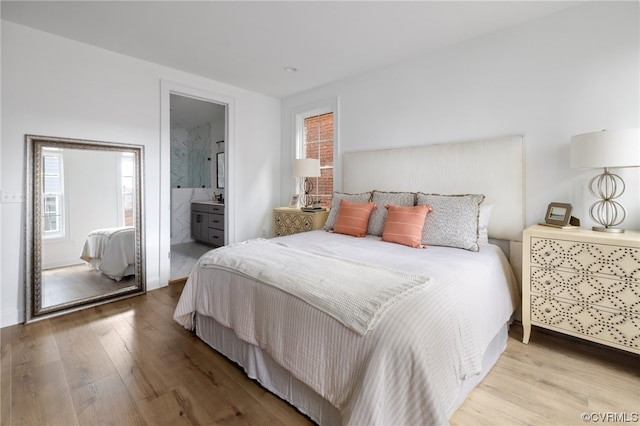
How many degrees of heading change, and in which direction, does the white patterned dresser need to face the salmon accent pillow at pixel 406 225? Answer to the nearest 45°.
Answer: approximately 45° to its right

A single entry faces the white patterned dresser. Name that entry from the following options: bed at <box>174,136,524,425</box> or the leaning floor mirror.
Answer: the leaning floor mirror

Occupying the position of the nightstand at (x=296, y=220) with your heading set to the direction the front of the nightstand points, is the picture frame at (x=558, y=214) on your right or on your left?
on your left

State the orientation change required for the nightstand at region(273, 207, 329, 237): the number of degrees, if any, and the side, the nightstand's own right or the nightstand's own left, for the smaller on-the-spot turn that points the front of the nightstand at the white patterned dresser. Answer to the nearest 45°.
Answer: approximately 90° to the nightstand's own left

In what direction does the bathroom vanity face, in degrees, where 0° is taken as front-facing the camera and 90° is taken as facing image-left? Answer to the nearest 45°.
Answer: approximately 45°

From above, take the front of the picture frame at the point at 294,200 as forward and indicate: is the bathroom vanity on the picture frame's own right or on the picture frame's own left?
on the picture frame's own right

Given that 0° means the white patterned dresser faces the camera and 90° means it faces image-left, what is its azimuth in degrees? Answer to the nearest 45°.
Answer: approximately 45°

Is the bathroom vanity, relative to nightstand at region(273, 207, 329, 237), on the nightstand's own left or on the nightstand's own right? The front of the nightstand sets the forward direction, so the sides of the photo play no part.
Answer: on the nightstand's own right

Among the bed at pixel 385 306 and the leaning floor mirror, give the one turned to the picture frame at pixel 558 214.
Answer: the leaning floor mirror

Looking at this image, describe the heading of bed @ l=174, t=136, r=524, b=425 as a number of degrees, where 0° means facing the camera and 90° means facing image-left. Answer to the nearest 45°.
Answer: approximately 45°
